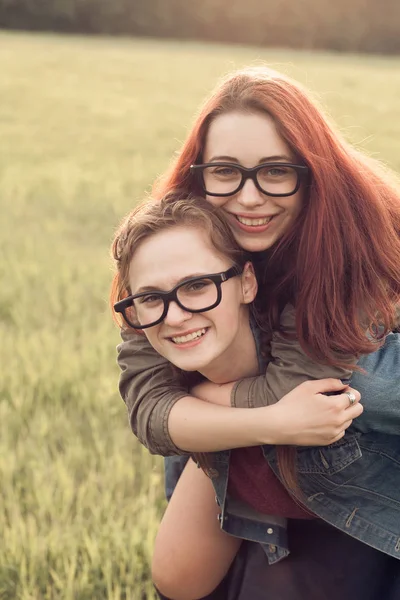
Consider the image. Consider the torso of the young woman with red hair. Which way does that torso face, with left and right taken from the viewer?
facing the viewer and to the left of the viewer

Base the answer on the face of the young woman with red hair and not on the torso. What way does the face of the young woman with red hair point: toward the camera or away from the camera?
toward the camera
